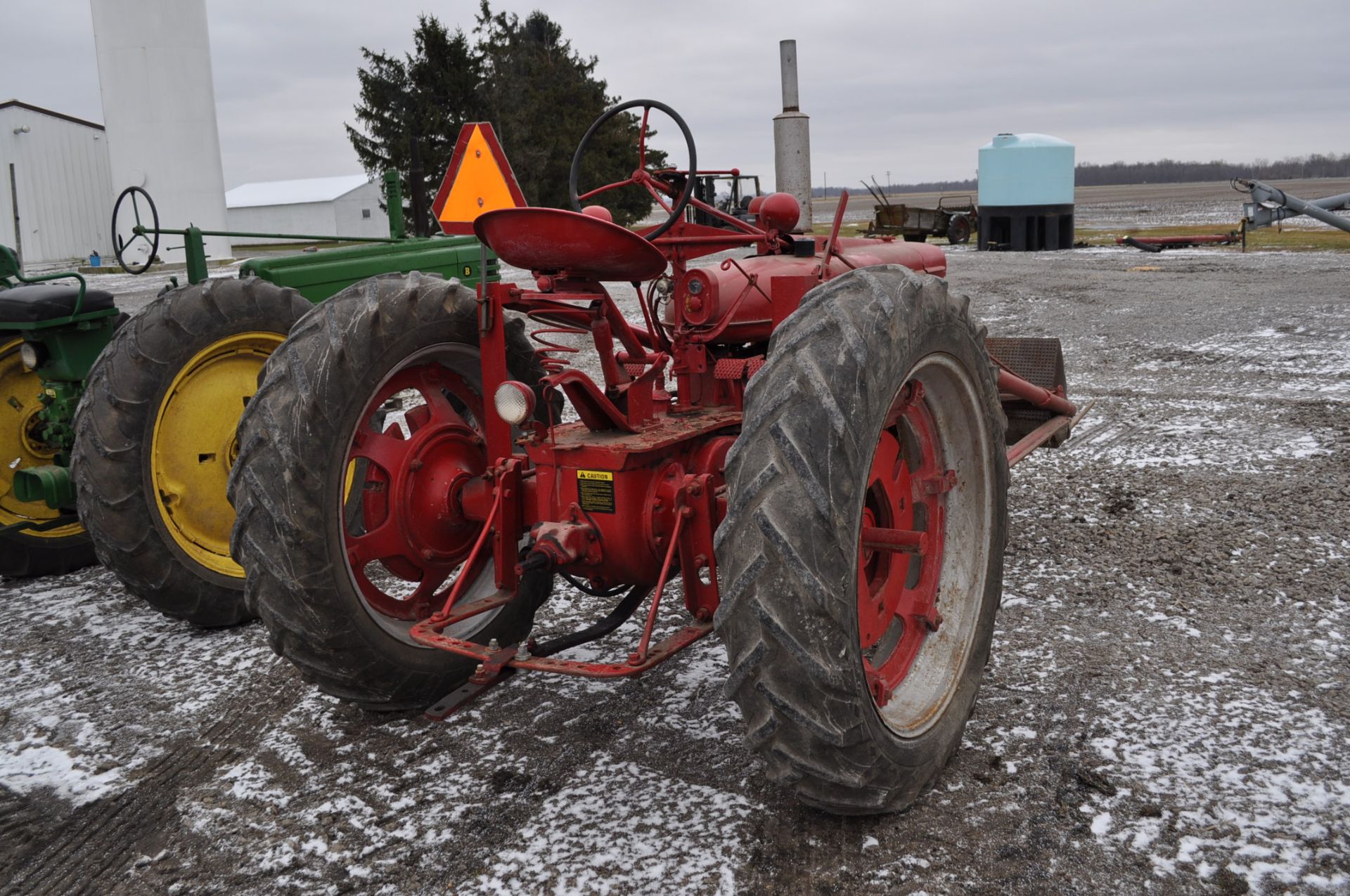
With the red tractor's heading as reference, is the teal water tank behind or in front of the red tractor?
in front

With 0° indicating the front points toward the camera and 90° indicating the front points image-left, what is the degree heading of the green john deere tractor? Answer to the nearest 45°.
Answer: approximately 225°

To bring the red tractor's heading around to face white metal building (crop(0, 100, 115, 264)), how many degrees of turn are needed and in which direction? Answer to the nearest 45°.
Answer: approximately 90° to its left

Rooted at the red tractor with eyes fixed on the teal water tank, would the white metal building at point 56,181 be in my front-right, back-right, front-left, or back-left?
front-left

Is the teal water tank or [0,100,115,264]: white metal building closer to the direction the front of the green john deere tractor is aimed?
the teal water tank

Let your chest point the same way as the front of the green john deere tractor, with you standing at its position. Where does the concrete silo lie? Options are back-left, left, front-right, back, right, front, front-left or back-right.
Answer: front-left

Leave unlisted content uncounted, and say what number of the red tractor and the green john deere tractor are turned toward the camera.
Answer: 0

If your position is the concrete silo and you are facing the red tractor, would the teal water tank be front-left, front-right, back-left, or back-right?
front-left

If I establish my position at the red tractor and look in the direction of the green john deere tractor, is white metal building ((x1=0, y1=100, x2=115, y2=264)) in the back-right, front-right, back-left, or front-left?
front-right

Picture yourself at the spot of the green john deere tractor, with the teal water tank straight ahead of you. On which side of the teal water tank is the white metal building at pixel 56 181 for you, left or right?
left

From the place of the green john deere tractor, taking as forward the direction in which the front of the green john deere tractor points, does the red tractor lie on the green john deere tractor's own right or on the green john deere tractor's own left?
on the green john deere tractor's own right

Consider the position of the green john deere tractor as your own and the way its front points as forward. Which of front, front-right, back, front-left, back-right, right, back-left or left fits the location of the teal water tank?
front

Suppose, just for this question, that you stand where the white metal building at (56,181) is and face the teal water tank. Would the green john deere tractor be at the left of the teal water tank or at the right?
right

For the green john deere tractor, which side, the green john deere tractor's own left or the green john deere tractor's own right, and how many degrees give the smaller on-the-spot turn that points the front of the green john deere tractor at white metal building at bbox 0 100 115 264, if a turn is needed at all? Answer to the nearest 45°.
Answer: approximately 45° to the green john deere tractor's own left

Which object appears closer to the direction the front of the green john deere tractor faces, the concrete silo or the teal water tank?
the teal water tank

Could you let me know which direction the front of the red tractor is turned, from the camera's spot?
facing away from the viewer and to the right of the viewer

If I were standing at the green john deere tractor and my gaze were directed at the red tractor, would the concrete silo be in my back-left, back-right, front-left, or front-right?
back-left
